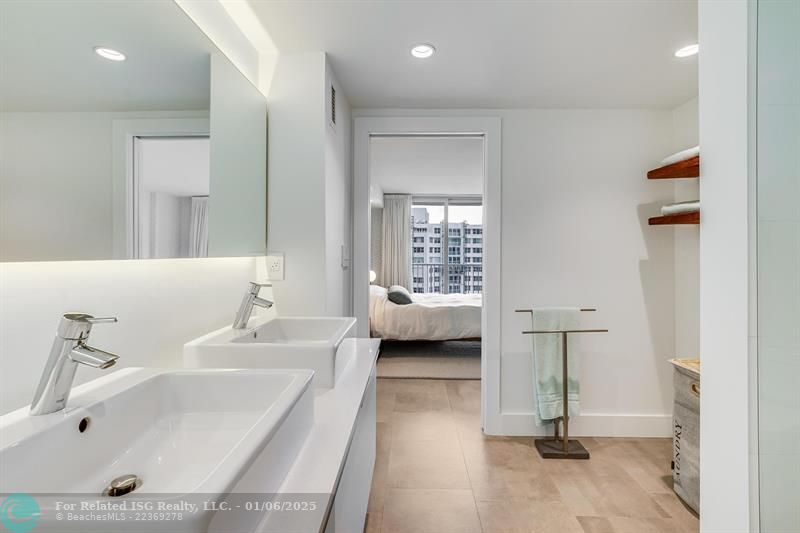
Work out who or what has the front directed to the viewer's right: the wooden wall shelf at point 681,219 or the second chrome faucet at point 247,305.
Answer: the second chrome faucet

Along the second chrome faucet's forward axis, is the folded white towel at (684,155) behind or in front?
in front

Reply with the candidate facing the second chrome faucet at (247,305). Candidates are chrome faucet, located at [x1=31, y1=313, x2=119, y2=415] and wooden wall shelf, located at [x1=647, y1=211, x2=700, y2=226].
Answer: the wooden wall shelf

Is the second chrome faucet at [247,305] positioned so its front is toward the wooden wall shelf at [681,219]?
yes

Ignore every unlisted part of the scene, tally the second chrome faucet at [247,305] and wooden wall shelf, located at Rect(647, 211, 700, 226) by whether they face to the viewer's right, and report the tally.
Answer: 1

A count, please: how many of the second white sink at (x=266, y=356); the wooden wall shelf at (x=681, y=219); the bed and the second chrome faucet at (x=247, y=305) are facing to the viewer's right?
3

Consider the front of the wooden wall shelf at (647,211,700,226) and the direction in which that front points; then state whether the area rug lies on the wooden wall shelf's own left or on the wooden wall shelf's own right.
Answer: on the wooden wall shelf's own right

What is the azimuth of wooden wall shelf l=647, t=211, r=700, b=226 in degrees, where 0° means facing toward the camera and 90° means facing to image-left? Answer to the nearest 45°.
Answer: approximately 45°

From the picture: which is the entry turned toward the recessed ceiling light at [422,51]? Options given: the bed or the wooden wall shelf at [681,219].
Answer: the wooden wall shelf

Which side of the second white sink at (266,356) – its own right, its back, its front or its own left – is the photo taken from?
right

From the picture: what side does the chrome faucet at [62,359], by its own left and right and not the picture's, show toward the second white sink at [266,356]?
left
